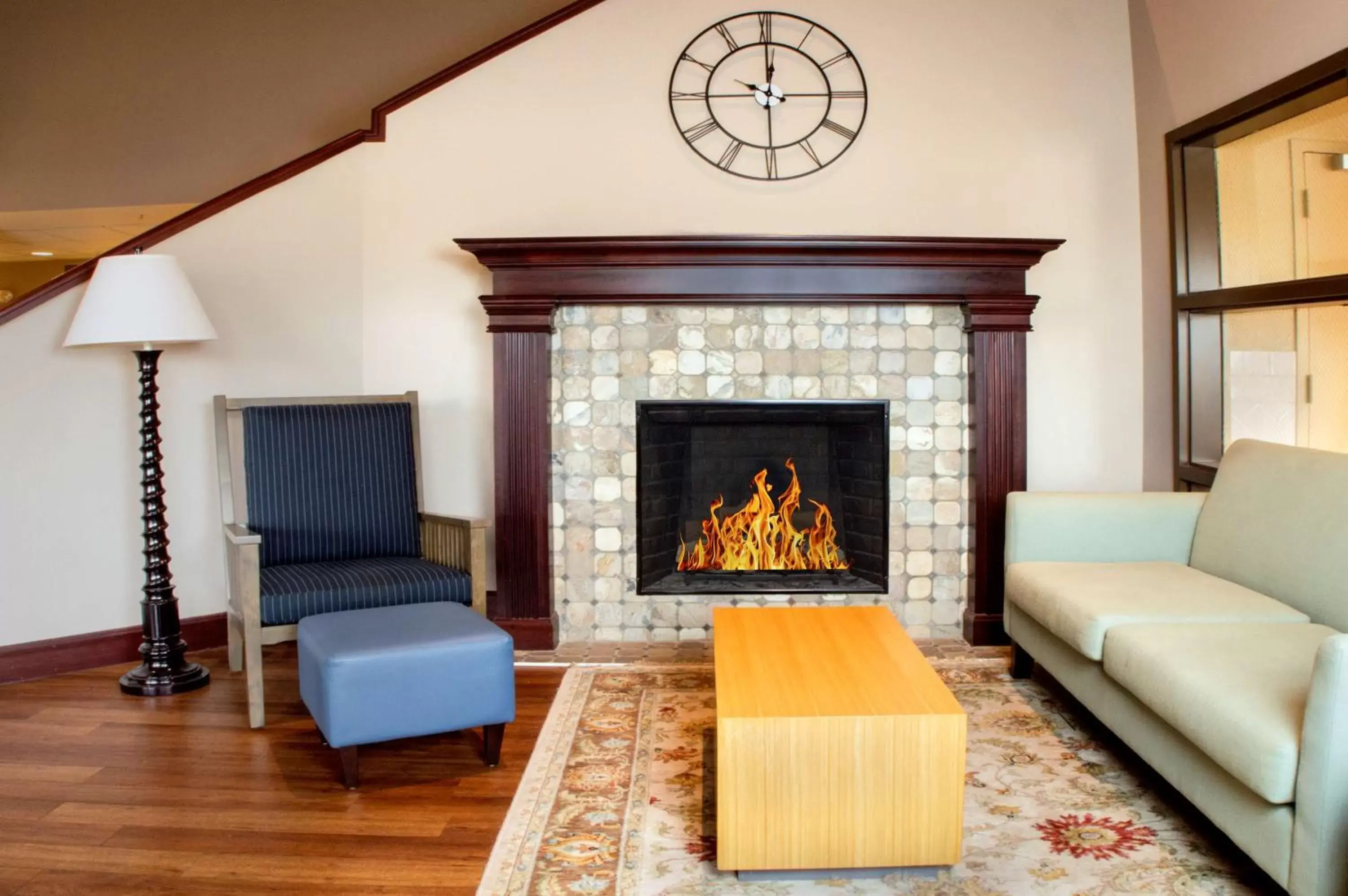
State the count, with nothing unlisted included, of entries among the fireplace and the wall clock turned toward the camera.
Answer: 2

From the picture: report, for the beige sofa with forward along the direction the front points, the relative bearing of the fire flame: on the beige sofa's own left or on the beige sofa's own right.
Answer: on the beige sofa's own right

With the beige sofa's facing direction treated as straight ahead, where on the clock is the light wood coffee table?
The light wood coffee table is roughly at 12 o'clock from the beige sofa.

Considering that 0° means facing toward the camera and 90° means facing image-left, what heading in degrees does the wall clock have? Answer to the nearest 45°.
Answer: approximately 0°

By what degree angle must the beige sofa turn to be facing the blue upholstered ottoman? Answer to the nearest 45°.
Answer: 0° — it already faces it

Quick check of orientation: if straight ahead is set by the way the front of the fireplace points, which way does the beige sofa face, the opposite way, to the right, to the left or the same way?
to the right

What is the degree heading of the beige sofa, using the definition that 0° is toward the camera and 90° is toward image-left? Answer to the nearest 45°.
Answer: approximately 45°

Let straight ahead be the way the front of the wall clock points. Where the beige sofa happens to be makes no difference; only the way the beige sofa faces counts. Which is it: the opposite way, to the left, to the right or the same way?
to the right
